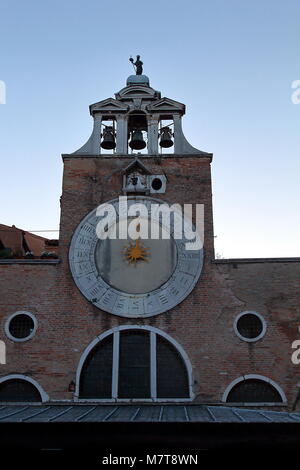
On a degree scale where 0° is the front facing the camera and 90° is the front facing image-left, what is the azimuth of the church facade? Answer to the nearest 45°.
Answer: approximately 0°
